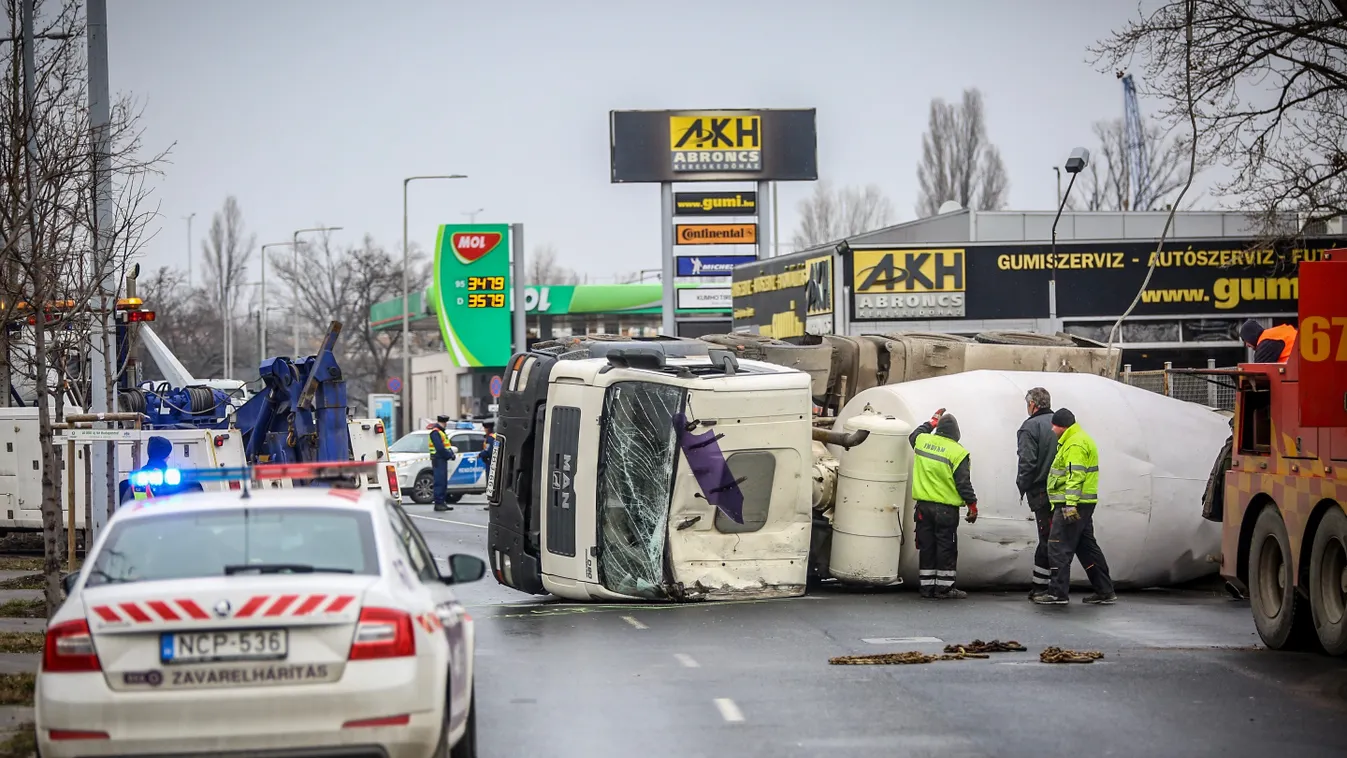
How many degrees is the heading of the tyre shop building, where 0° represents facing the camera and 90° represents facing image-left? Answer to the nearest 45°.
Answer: approximately 0°

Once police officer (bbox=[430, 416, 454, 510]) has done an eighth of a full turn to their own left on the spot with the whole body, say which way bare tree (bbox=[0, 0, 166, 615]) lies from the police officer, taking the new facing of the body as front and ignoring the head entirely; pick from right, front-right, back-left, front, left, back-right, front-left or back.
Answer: back-right

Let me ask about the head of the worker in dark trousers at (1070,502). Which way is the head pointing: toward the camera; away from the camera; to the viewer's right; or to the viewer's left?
to the viewer's left

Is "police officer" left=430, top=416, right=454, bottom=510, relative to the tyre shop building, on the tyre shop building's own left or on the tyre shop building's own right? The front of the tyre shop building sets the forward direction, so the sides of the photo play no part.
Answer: on the tyre shop building's own right

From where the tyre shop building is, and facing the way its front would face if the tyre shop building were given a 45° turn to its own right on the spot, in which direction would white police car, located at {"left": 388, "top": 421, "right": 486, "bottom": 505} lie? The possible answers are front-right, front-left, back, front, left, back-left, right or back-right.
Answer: front-right

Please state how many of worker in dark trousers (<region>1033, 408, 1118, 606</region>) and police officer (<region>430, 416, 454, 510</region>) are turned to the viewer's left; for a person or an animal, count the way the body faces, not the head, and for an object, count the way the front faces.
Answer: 1

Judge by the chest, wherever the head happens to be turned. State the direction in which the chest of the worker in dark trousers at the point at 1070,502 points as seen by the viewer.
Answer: to the viewer's left

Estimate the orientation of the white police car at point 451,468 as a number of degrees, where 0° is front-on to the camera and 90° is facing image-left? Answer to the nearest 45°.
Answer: approximately 45°
